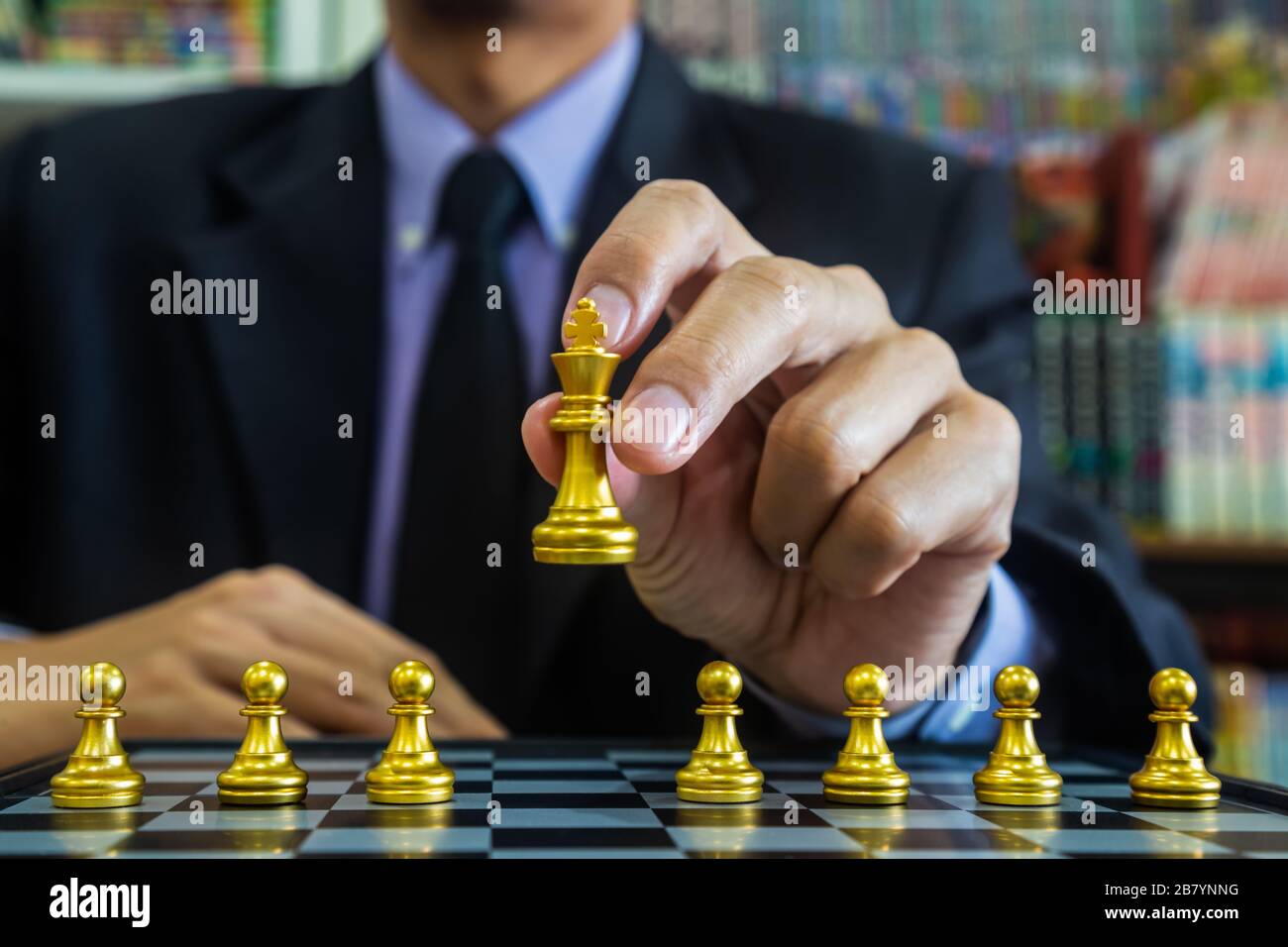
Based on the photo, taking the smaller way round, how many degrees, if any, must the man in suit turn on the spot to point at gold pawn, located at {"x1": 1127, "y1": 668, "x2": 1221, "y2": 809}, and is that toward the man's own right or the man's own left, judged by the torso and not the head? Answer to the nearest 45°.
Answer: approximately 45° to the man's own left

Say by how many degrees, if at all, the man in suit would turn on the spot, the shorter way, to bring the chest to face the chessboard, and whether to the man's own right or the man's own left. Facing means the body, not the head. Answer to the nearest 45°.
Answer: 0° — they already face it

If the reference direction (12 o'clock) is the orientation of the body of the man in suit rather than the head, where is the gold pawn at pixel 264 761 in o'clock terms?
The gold pawn is roughly at 12 o'clock from the man in suit.

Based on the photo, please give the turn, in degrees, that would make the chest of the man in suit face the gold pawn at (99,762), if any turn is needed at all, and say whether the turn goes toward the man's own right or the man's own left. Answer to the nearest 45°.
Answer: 0° — they already face it

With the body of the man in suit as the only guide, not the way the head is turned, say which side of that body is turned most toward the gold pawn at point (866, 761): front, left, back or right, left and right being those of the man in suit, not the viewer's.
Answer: front

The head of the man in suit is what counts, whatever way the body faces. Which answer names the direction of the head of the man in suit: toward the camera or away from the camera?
toward the camera

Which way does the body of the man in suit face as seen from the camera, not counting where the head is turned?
toward the camera

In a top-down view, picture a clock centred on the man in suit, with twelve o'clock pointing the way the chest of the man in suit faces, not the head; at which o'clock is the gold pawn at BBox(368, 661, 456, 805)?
The gold pawn is roughly at 12 o'clock from the man in suit.
